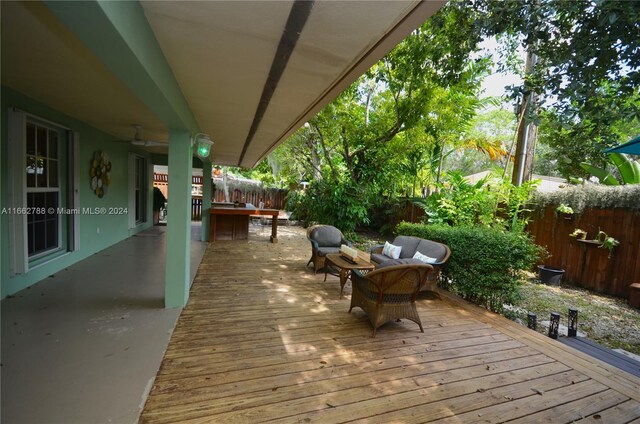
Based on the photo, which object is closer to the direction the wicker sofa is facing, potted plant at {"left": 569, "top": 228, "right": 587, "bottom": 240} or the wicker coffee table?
the wicker coffee table

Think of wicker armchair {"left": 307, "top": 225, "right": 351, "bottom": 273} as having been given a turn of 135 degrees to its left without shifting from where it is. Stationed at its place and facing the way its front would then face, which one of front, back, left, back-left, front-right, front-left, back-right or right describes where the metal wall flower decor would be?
left

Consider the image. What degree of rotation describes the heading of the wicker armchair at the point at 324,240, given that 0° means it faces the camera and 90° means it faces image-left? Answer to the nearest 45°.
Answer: approximately 315°

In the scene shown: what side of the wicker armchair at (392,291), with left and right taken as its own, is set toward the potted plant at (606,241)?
right

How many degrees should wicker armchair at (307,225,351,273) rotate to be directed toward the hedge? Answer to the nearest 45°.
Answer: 0° — it already faces it

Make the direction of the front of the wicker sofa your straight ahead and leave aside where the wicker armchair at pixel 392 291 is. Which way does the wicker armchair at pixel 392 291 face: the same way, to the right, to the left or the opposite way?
to the right

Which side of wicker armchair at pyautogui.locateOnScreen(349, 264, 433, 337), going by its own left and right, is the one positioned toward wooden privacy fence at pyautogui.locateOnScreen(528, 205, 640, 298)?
right

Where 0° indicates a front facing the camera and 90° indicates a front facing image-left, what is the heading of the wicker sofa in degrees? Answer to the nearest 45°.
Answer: approximately 45°

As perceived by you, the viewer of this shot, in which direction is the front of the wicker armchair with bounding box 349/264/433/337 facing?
facing away from the viewer and to the left of the viewer
